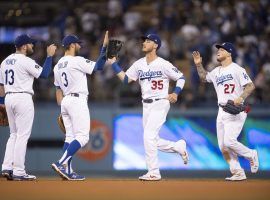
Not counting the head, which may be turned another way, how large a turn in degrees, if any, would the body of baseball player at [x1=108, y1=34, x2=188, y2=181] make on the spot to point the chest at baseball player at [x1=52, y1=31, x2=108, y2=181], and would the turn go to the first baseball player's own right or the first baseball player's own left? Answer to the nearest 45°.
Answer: approximately 45° to the first baseball player's own right

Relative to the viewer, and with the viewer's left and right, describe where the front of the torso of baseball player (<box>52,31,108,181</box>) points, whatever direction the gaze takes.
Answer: facing away from the viewer and to the right of the viewer

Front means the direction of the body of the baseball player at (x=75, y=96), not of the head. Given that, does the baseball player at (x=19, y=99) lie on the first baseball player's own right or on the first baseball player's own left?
on the first baseball player's own left

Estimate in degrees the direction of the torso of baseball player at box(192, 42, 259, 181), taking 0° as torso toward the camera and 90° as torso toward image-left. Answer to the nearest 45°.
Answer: approximately 45°

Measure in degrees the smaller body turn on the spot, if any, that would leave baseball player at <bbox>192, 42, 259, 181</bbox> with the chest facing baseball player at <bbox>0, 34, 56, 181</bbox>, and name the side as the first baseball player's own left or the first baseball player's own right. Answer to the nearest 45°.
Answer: approximately 45° to the first baseball player's own right

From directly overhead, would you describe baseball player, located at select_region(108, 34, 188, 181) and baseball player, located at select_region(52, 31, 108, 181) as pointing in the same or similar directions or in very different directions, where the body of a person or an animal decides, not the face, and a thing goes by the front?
very different directions

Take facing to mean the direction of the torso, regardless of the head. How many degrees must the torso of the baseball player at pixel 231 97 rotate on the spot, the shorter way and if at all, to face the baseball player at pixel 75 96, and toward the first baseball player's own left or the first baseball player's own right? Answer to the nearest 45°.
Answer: approximately 45° to the first baseball player's own right

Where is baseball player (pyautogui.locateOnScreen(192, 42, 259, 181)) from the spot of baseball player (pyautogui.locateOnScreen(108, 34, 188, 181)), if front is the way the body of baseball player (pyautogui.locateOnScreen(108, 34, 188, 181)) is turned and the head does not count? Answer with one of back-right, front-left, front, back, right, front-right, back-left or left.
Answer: back-left

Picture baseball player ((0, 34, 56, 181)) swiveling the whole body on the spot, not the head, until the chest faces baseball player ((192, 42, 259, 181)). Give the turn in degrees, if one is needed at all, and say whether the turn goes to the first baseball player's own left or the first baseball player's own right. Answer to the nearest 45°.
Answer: approximately 45° to the first baseball player's own right

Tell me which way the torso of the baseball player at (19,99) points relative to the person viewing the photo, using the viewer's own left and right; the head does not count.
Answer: facing away from the viewer and to the right of the viewer
